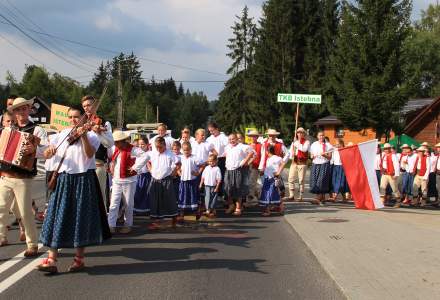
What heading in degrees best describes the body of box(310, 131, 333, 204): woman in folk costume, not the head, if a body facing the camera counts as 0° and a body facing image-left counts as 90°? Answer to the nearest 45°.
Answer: approximately 0°

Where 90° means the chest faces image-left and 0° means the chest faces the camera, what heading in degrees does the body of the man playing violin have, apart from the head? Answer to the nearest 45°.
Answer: approximately 45°

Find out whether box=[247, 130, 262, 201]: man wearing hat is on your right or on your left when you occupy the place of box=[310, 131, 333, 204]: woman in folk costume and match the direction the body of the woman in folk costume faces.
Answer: on your right

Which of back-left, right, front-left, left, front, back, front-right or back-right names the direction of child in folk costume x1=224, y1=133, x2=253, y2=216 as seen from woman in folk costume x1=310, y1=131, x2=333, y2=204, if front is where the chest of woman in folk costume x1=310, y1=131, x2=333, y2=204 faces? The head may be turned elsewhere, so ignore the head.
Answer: front-right

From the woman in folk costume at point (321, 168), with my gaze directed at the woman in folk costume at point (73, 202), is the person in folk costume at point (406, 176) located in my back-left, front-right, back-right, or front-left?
back-left

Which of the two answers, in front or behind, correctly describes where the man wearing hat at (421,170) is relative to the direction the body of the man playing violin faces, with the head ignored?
behind

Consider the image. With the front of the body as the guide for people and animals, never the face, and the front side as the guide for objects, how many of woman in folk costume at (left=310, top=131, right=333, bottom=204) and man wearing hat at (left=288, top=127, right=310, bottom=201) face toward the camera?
2

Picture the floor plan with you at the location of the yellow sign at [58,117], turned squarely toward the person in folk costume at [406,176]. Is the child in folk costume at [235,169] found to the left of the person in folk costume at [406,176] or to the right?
right

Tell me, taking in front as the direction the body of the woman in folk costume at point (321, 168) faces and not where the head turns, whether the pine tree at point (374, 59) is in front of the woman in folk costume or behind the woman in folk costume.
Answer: behind
